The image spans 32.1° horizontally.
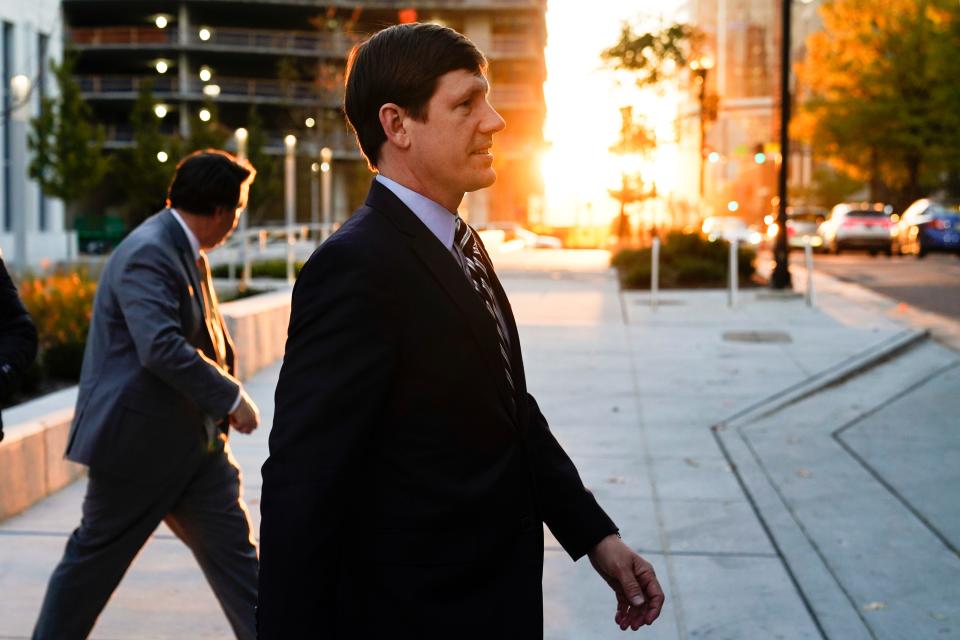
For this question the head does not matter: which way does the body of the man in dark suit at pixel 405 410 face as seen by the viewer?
to the viewer's right

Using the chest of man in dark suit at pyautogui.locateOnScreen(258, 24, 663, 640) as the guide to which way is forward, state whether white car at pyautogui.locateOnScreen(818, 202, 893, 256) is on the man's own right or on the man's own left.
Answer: on the man's own left

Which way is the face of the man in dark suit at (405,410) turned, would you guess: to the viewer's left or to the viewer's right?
to the viewer's right

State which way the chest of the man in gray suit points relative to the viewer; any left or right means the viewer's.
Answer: facing to the right of the viewer

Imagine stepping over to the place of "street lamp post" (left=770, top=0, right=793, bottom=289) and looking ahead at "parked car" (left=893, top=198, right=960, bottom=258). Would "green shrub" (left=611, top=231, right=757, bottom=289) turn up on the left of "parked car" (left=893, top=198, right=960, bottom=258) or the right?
left

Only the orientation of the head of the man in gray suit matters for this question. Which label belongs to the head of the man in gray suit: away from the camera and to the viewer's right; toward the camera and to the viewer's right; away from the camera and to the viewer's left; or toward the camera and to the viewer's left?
away from the camera and to the viewer's right

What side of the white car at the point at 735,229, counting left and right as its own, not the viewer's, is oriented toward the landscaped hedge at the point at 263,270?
right
